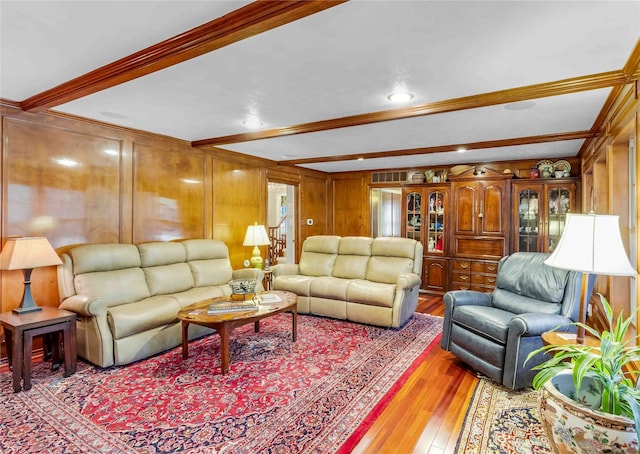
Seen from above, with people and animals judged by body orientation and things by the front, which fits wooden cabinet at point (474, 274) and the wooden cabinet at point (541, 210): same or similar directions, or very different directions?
same or similar directions

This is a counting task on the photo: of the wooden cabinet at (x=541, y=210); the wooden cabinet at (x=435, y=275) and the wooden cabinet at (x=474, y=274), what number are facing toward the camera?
3

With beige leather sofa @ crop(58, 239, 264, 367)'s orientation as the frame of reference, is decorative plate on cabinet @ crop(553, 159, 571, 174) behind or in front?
in front

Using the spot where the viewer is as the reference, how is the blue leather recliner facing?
facing the viewer and to the left of the viewer

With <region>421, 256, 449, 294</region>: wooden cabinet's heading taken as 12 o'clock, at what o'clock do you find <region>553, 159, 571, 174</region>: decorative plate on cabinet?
The decorative plate on cabinet is roughly at 9 o'clock from the wooden cabinet.

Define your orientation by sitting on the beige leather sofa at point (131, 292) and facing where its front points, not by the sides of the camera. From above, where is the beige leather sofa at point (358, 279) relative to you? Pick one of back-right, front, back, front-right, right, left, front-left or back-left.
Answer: front-left

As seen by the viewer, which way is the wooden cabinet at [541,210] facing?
toward the camera

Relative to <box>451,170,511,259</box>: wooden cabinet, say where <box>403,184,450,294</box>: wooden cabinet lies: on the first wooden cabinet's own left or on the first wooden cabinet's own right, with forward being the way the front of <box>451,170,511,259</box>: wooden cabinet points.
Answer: on the first wooden cabinet's own right

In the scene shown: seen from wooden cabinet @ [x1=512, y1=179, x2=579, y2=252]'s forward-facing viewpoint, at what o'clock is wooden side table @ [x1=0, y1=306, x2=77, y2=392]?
The wooden side table is roughly at 1 o'clock from the wooden cabinet.

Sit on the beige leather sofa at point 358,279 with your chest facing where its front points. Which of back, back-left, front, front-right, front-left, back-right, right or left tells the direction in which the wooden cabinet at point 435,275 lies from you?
back

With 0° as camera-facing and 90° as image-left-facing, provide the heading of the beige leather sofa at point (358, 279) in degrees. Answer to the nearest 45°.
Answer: approximately 45°

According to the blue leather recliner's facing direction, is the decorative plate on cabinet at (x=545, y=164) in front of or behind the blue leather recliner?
behind

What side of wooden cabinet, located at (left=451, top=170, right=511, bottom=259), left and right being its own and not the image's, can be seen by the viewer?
front

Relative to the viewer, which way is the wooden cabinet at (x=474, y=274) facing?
toward the camera

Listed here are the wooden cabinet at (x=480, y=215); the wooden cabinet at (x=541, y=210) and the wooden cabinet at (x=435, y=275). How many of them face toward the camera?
3
